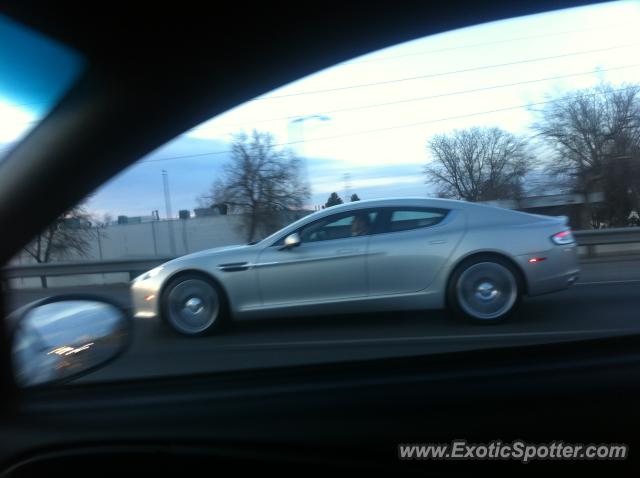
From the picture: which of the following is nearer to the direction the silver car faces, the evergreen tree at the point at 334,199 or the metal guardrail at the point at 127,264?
the metal guardrail

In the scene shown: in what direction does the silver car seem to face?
to the viewer's left

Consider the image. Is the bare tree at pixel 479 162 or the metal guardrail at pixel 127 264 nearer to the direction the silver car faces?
the metal guardrail
